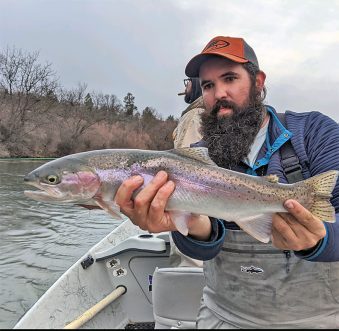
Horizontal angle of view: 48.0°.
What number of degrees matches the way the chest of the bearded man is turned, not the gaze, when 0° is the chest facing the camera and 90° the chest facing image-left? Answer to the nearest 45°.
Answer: approximately 45°

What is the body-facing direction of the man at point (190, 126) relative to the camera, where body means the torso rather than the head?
to the viewer's left

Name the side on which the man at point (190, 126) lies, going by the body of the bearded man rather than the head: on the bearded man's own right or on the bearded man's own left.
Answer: on the bearded man's own right

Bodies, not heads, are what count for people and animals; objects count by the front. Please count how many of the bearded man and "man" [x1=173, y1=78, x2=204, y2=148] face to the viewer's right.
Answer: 0

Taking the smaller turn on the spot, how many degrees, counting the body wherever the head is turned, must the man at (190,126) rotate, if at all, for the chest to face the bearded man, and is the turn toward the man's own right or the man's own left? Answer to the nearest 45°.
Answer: approximately 90° to the man's own left
